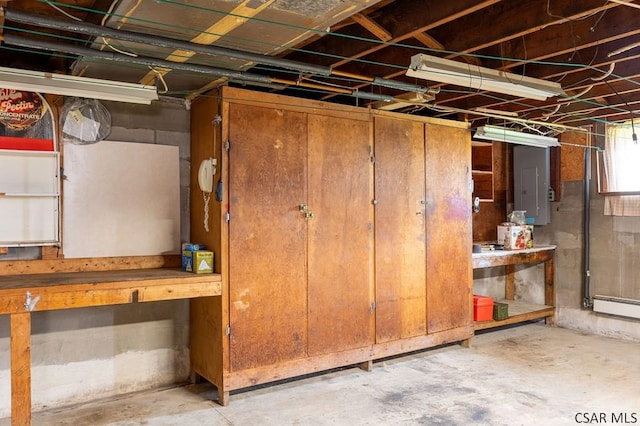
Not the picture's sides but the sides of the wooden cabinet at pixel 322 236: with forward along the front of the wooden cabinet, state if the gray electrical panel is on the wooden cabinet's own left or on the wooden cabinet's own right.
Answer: on the wooden cabinet's own left

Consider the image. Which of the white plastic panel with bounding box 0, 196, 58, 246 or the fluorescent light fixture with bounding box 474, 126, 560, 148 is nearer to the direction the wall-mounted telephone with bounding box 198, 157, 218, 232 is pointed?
the white plastic panel

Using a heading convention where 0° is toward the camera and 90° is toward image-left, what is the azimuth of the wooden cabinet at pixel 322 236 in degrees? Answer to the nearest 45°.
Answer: approximately 315°

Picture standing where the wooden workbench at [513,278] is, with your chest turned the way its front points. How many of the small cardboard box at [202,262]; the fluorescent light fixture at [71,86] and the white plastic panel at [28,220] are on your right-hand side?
3

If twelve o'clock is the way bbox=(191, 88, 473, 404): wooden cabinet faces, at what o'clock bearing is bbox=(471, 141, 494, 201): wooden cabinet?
bbox=(471, 141, 494, 201): wooden cabinet is roughly at 9 o'clock from bbox=(191, 88, 473, 404): wooden cabinet.

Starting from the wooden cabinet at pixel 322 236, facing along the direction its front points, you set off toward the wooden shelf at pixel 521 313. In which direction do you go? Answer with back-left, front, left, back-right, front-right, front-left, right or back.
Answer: left

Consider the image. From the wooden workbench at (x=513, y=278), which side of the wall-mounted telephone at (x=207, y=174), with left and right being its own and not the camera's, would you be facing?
back

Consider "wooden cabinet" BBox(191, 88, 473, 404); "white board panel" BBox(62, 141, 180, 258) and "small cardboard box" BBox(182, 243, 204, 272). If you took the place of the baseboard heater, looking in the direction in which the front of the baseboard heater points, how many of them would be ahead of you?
3
